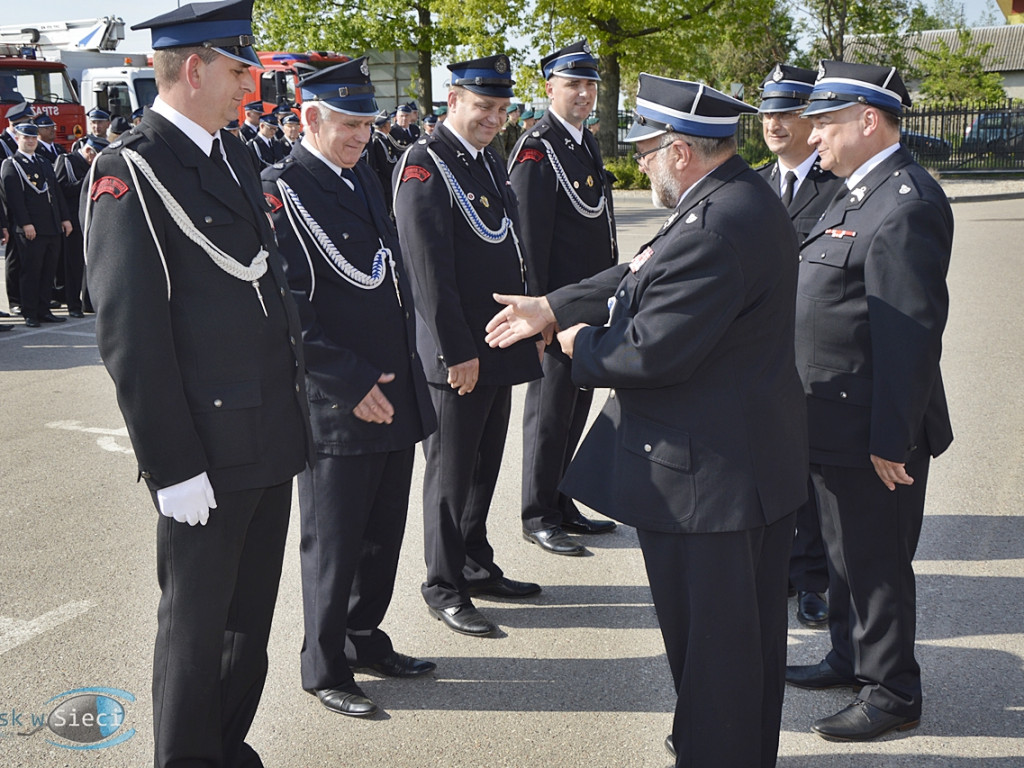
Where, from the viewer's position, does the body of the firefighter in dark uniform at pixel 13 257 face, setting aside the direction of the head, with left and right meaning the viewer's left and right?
facing the viewer and to the right of the viewer

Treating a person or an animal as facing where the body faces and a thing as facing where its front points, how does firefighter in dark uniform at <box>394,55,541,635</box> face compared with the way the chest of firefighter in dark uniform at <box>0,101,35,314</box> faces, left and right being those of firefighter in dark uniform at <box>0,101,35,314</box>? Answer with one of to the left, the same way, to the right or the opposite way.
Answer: the same way

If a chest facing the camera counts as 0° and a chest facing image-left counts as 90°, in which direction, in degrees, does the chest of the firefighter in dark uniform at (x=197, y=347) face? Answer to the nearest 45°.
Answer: approximately 315°

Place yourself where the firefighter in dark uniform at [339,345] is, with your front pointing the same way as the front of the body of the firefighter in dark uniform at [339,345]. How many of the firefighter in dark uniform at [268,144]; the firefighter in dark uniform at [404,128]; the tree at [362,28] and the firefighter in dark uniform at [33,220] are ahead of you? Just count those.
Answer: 0

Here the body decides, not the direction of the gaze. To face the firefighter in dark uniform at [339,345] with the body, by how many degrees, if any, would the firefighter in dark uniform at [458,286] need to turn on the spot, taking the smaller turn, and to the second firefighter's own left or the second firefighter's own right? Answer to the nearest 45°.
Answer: approximately 90° to the second firefighter's own right

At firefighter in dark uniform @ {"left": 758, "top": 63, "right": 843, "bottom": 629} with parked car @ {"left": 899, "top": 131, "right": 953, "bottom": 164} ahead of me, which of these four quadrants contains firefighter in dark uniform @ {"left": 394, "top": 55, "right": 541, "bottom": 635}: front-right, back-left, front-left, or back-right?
back-left

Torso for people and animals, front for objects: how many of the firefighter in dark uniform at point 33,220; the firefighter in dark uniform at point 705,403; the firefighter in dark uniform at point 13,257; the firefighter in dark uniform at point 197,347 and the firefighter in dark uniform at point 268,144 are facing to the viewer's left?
1

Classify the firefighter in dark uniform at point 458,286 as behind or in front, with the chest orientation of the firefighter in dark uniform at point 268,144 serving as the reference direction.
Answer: in front

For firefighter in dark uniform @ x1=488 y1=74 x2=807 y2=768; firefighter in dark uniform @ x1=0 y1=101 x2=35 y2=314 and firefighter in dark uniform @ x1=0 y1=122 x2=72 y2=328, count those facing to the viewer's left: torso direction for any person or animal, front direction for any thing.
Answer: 1

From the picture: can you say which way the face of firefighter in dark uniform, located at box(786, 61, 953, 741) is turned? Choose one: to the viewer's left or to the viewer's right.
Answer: to the viewer's left

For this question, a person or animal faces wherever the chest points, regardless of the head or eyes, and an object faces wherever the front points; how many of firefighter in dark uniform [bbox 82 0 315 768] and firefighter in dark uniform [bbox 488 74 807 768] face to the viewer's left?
1

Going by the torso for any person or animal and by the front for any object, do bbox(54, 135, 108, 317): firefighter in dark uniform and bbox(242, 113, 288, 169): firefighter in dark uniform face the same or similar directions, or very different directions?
same or similar directions

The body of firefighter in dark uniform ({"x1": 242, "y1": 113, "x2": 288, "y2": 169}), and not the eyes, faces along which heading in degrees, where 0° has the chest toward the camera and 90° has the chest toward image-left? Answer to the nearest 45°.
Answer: approximately 315°

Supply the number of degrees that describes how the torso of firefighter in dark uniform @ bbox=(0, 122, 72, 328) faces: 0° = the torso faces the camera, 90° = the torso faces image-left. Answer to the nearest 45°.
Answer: approximately 315°

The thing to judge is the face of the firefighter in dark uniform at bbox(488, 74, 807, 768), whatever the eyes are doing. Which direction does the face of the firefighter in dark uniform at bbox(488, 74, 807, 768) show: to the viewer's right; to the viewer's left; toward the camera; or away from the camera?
to the viewer's left

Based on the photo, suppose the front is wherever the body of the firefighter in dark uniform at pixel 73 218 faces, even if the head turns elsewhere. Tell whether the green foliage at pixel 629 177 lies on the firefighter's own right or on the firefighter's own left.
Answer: on the firefighter's own left

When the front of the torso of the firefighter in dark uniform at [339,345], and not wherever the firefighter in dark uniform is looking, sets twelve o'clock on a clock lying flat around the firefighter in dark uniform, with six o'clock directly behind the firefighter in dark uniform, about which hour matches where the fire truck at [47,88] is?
The fire truck is roughly at 7 o'clock from the firefighter in dark uniform.

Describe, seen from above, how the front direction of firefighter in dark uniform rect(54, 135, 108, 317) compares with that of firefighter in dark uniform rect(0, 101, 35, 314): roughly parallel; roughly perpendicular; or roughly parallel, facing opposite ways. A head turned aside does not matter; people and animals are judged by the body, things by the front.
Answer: roughly parallel
